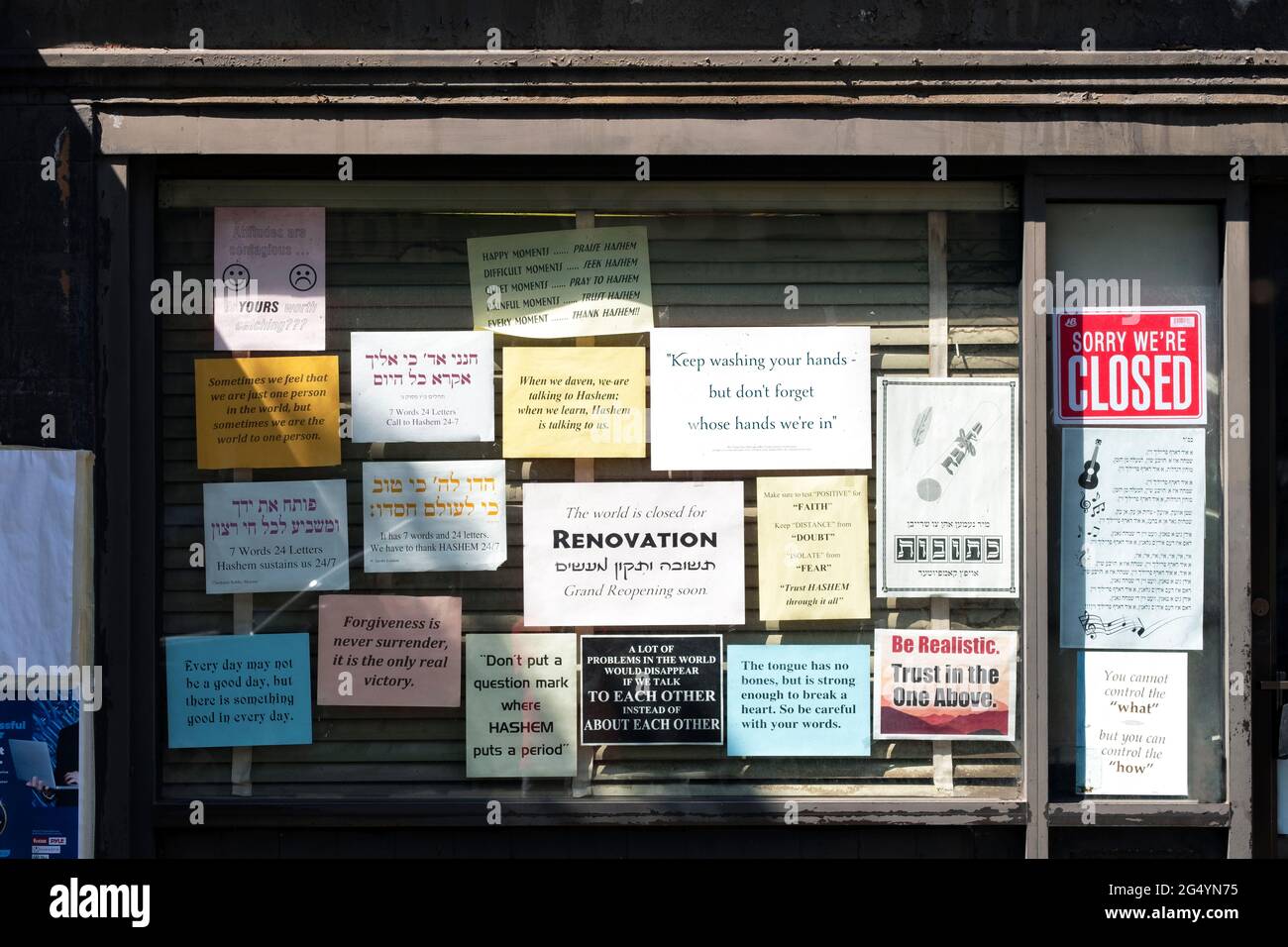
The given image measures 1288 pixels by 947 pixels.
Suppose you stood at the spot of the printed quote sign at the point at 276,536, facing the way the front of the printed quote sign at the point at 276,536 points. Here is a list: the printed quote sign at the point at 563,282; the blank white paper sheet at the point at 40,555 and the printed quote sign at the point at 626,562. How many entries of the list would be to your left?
2

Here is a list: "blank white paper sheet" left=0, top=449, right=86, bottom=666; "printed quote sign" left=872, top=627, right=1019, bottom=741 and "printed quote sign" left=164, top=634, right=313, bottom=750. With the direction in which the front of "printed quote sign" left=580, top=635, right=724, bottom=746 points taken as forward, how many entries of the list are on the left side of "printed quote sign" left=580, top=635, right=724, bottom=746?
1

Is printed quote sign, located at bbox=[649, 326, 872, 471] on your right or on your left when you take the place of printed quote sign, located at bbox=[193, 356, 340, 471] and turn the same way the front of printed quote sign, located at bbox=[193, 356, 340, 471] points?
on your left

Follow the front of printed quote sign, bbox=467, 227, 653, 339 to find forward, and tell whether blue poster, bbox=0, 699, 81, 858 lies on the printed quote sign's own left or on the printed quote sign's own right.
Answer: on the printed quote sign's own right

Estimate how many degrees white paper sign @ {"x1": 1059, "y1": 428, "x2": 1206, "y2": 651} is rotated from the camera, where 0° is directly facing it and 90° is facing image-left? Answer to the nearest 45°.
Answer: approximately 0°

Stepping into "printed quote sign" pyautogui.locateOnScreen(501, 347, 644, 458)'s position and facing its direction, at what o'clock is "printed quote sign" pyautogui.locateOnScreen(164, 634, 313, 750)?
"printed quote sign" pyautogui.locateOnScreen(164, 634, 313, 750) is roughly at 3 o'clock from "printed quote sign" pyautogui.locateOnScreen(501, 347, 644, 458).

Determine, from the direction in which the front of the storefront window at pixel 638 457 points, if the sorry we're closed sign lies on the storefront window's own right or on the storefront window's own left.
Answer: on the storefront window's own left

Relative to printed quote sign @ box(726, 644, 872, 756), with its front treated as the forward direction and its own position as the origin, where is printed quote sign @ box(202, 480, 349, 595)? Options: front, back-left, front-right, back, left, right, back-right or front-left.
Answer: right

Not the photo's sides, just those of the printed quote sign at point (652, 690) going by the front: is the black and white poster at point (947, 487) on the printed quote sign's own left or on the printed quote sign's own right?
on the printed quote sign's own left

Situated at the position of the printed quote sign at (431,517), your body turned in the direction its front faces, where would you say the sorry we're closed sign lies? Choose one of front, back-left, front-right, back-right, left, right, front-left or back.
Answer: left

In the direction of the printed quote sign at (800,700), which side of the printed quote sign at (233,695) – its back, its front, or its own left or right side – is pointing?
left
